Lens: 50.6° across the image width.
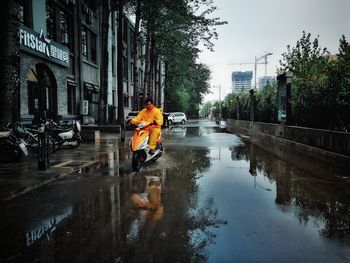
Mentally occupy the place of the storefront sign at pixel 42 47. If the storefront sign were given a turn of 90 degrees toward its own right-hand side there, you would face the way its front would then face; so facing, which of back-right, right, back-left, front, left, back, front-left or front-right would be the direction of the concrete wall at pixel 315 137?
left

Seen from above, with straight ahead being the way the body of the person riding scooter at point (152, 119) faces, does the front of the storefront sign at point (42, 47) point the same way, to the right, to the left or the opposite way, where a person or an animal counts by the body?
to the left

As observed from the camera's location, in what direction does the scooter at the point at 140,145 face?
facing the viewer and to the left of the viewer

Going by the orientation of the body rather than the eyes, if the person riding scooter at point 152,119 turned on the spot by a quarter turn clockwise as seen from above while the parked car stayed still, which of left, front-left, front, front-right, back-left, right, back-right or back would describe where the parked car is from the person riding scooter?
front-right

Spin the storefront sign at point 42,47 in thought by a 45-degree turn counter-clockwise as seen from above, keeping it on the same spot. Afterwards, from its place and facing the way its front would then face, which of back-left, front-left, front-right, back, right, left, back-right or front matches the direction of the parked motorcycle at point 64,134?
right

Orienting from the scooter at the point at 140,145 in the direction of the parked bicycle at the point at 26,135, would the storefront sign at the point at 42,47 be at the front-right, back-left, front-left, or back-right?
front-right

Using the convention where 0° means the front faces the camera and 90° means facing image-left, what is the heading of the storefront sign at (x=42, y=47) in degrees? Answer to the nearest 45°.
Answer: approximately 315°

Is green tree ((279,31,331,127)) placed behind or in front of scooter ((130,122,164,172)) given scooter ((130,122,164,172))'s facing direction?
behind

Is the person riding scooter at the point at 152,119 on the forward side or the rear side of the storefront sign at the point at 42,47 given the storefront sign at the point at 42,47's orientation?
on the forward side

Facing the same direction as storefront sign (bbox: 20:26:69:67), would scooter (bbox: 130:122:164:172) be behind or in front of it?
in front

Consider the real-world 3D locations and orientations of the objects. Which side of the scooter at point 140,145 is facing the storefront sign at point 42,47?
right

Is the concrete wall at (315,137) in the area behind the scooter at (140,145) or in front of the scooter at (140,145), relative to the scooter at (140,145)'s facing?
behind

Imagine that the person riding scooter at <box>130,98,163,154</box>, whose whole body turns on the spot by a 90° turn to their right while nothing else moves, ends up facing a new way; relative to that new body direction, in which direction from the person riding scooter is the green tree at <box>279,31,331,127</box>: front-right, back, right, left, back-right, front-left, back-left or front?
right

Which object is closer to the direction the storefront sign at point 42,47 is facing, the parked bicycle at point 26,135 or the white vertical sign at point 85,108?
the parked bicycle

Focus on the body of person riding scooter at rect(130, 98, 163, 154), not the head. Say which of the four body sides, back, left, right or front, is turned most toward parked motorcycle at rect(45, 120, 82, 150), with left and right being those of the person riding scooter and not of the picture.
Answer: right

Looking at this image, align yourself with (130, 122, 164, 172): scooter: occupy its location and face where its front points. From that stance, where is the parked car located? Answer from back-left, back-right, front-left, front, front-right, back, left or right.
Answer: back-right

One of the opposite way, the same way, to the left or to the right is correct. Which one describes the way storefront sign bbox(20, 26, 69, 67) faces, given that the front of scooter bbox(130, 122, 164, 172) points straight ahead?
to the left

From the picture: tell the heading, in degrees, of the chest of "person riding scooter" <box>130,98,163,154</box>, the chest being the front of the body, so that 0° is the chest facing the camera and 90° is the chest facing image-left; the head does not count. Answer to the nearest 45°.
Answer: approximately 45°

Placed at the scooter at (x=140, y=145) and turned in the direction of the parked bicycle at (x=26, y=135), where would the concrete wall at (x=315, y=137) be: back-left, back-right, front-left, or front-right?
back-right
